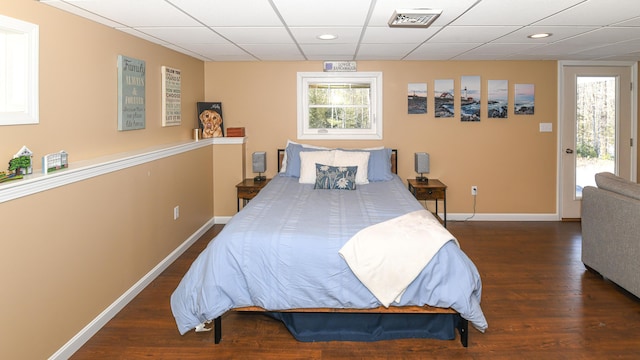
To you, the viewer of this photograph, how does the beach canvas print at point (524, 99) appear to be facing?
facing the viewer

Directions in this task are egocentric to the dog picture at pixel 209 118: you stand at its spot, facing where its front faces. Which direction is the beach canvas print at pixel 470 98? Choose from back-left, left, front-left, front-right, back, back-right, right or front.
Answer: left

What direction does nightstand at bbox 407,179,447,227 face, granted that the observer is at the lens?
facing the viewer

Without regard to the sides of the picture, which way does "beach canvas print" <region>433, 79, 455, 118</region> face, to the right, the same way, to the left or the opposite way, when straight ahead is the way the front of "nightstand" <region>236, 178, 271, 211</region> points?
the same way

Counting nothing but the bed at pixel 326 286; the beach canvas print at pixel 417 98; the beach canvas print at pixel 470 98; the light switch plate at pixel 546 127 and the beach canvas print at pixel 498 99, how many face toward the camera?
5

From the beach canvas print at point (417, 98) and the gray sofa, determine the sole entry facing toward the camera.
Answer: the beach canvas print

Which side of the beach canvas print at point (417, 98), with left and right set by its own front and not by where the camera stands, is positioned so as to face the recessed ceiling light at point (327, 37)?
front

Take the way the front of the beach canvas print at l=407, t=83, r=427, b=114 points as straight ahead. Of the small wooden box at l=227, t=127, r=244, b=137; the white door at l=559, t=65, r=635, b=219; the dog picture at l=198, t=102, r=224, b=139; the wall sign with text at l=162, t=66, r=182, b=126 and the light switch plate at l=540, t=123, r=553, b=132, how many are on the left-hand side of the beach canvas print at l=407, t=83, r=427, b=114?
2

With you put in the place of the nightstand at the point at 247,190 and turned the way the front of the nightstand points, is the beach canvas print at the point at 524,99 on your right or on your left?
on your left

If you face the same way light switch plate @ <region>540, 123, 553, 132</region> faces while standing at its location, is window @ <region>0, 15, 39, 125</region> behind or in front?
in front

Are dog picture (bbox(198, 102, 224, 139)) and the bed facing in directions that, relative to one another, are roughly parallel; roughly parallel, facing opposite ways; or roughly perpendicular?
roughly parallel

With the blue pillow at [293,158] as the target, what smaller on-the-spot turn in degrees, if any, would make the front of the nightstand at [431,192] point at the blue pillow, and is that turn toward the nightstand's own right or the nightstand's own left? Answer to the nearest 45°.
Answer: approximately 90° to the nightstand's own right

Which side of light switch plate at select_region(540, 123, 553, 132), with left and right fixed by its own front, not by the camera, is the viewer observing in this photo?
front

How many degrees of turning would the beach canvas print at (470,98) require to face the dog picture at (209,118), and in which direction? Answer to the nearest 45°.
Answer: approximately 90° to its right

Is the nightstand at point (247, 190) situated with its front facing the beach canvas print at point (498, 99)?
no

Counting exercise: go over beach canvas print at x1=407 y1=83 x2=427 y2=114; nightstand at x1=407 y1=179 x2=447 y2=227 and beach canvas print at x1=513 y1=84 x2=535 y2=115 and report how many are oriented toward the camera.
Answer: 3

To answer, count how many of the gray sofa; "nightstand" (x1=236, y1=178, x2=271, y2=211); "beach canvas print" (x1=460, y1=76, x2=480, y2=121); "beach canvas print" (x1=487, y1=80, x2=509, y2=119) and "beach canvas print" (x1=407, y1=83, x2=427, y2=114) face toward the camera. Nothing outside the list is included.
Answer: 4
